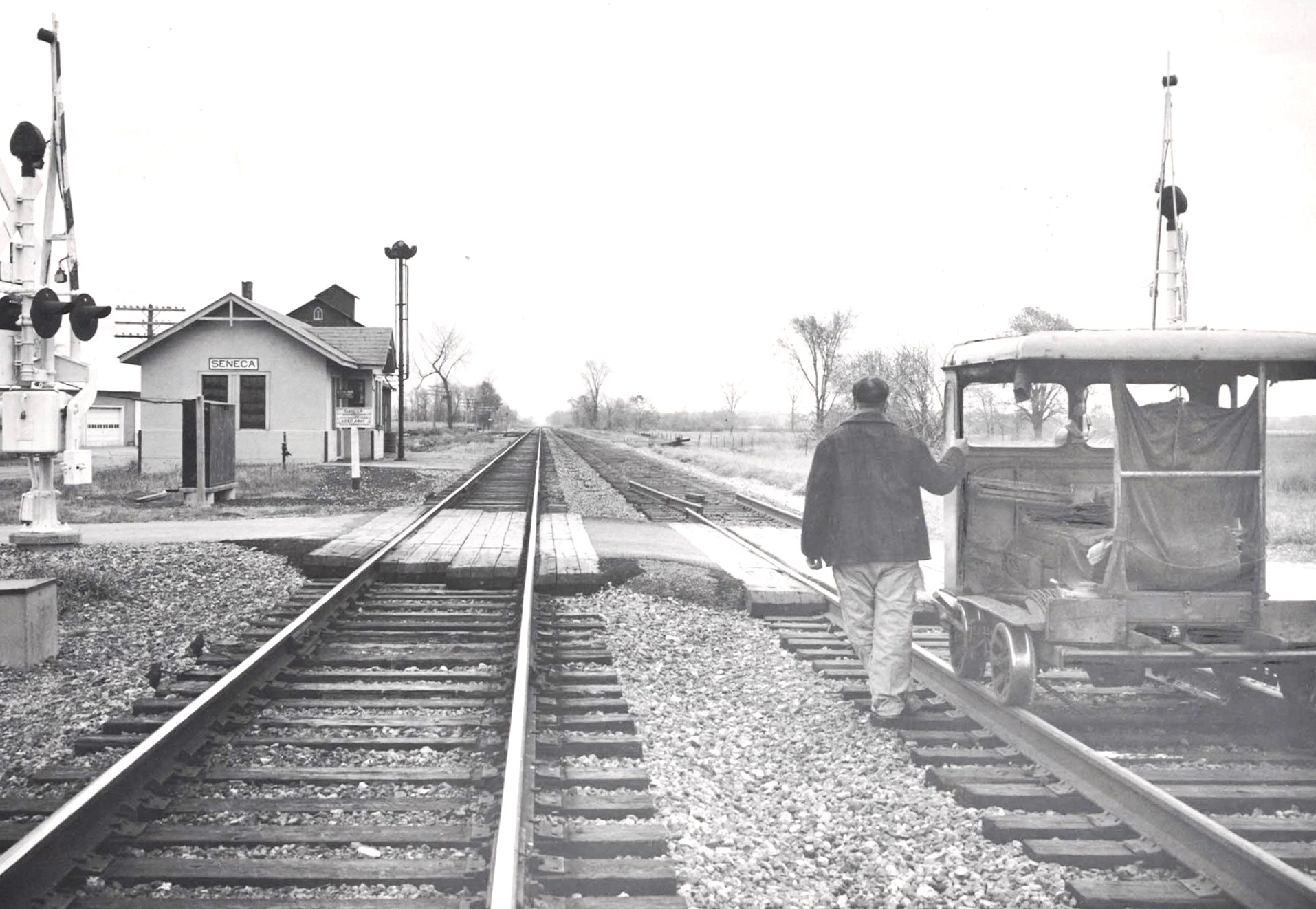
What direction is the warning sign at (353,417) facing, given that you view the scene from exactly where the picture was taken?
facing the viewer

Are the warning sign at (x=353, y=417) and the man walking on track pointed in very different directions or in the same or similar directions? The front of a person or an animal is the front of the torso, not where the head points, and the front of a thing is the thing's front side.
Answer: very different directions

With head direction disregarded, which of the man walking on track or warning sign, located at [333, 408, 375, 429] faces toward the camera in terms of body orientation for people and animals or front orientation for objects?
the warning sign

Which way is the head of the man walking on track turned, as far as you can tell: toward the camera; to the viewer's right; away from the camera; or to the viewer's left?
away from the camera

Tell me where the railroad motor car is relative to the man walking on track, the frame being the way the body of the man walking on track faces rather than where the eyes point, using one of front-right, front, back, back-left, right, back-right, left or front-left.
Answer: right

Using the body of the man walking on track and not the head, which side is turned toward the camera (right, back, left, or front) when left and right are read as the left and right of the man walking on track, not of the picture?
back

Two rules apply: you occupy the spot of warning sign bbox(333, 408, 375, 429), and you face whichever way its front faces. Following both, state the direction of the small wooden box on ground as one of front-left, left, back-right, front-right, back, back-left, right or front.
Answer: front

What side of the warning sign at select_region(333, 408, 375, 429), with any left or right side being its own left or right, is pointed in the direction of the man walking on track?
front

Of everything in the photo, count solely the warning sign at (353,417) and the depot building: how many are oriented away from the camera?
0
